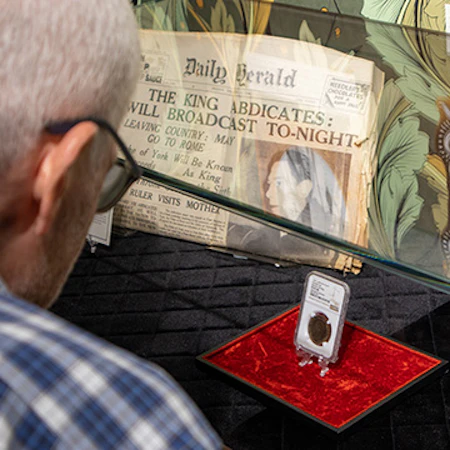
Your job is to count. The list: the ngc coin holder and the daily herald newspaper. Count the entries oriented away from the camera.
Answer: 0

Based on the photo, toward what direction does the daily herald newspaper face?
toward the camera

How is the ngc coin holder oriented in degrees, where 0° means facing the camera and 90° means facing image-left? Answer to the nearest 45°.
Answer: approximately 45°
